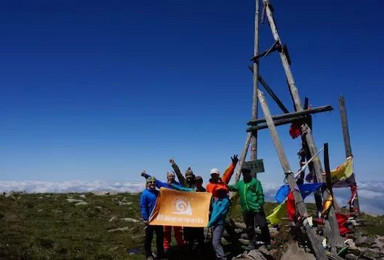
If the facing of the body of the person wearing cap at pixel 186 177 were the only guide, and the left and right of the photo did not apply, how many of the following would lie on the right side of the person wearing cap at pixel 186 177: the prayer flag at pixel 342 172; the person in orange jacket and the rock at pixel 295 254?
0

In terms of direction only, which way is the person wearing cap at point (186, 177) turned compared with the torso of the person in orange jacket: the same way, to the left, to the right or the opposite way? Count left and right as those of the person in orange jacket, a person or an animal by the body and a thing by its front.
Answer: the same way

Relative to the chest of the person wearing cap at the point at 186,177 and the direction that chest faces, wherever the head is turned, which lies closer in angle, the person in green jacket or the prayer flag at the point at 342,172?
the person in green jacket

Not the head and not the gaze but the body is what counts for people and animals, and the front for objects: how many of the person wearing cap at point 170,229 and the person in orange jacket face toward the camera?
2

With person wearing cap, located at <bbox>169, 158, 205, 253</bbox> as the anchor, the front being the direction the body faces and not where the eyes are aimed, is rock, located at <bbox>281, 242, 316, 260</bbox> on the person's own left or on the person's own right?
on the person's own left

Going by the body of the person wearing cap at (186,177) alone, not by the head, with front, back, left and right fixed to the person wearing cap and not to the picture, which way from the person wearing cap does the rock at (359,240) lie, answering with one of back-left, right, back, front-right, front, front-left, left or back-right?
left

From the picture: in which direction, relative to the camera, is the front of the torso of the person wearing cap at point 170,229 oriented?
toward the camera

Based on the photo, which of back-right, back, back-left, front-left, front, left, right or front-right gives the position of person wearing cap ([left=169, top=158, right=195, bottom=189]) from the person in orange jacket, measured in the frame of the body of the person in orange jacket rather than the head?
back-right

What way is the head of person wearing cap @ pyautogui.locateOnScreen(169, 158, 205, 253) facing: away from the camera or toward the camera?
toward the camera

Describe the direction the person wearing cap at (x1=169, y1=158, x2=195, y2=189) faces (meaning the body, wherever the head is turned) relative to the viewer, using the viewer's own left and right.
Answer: facing the viewer

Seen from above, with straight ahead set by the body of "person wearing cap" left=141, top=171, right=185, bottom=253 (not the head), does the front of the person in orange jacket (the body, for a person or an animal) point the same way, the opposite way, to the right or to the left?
the same way

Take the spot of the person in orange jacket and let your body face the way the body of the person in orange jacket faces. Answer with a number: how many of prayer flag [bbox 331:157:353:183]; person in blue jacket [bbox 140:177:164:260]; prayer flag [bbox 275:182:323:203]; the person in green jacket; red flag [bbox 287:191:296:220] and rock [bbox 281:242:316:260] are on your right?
1

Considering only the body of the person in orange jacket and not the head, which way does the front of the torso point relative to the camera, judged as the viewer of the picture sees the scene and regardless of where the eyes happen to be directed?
toward the camera
